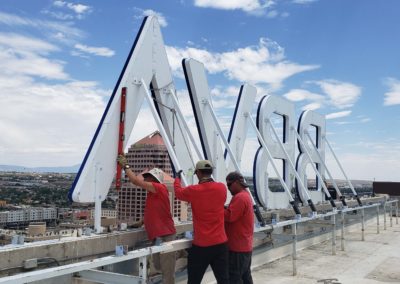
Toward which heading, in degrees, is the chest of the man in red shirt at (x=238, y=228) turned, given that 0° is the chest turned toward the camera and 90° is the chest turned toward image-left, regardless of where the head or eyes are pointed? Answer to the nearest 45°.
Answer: approximately 90°

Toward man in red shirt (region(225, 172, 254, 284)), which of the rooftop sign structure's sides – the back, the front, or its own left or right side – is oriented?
back

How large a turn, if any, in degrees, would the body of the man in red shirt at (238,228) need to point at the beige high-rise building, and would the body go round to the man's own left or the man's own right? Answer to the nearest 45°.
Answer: approximately 45° to the man's own right

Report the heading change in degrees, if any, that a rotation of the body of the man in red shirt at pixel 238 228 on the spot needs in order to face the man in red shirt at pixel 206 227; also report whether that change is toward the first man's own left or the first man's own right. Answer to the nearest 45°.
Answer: approximately 45° to the first man's own left

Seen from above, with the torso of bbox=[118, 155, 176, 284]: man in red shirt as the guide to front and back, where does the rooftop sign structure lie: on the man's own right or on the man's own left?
on the man's own right
